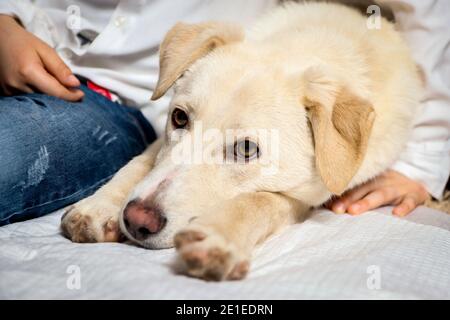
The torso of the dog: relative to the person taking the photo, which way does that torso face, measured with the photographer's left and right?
facing the viewer and to the left of the viewer
